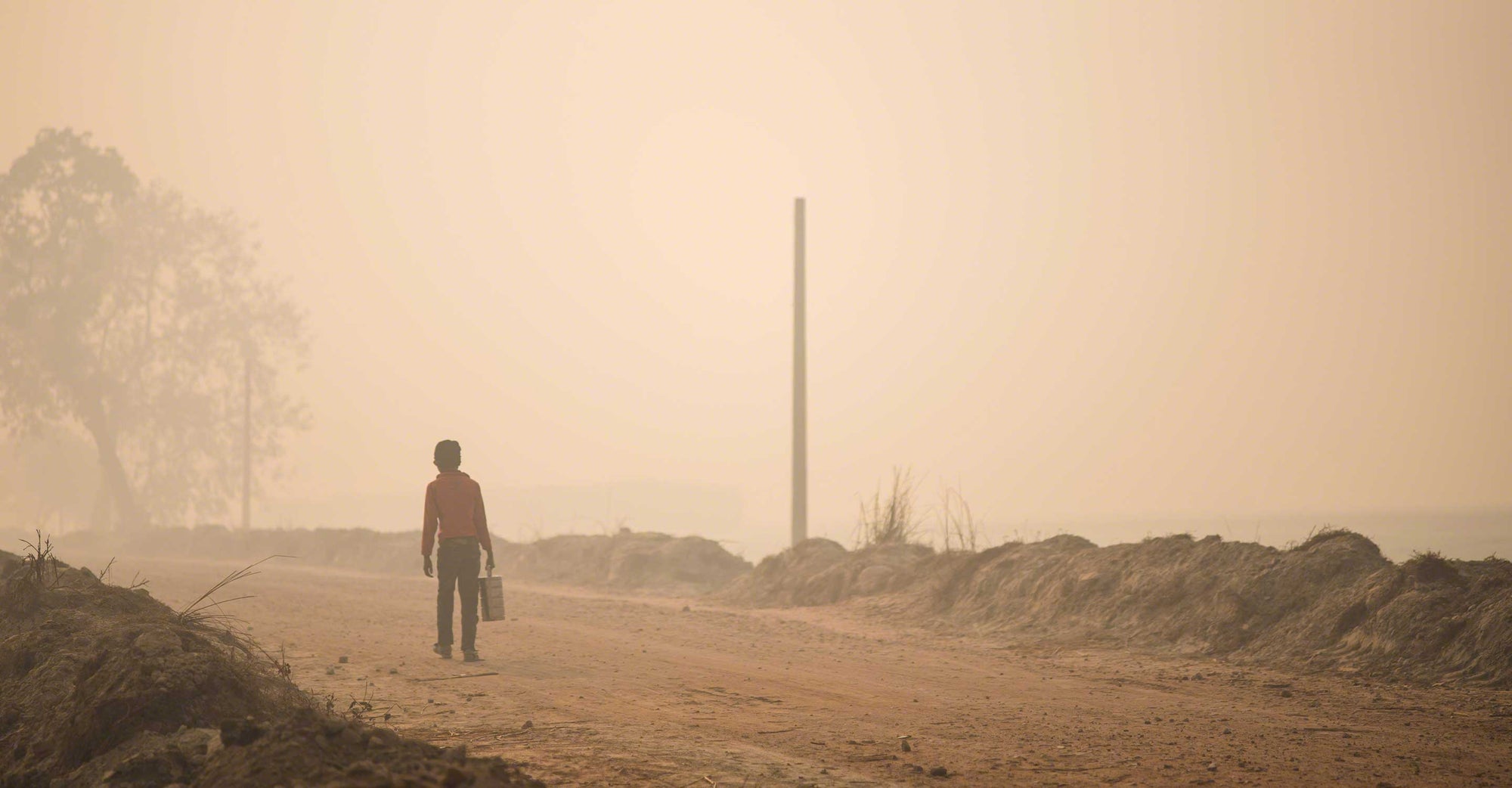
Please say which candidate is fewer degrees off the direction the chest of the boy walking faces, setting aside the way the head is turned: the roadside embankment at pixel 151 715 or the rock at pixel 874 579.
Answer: the rock

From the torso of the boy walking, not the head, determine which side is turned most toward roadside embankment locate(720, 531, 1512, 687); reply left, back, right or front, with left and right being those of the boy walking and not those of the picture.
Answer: right

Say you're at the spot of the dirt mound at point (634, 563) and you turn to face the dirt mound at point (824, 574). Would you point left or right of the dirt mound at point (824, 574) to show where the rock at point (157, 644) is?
right

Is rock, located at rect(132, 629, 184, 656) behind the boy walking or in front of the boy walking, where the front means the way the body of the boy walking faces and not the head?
behind

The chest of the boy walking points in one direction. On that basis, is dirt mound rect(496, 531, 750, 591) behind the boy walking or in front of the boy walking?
in front

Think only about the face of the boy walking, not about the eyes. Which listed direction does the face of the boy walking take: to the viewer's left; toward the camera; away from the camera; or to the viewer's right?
away from the camera

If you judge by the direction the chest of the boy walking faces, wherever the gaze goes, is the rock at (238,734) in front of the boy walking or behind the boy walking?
behind

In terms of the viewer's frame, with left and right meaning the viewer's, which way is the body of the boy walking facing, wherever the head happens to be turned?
facing away from the viewer
